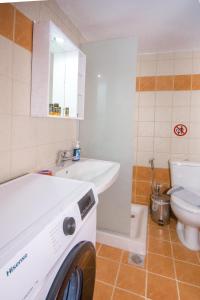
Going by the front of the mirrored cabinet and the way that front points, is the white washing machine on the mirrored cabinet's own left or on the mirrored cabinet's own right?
on the mirrored cabinet's own right

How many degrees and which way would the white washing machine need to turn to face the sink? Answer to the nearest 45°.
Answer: approximately 135° to its left

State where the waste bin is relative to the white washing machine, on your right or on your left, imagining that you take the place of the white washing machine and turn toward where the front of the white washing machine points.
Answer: on your left

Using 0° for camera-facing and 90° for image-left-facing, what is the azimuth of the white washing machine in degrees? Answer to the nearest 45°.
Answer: approximately 315°
